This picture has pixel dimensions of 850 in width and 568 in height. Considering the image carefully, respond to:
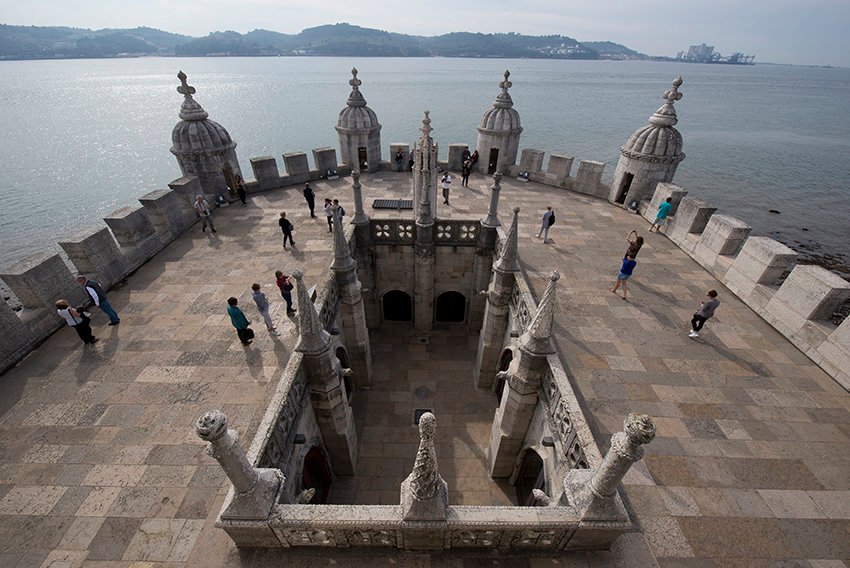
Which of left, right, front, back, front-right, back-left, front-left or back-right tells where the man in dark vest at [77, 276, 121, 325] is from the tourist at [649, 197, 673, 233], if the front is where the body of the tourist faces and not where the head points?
back

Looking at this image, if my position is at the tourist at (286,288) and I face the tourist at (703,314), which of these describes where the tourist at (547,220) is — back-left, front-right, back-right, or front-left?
front-left

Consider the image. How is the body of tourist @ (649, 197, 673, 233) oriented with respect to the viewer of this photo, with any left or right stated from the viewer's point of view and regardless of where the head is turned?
facing away from the viewer and to the right of the viewer

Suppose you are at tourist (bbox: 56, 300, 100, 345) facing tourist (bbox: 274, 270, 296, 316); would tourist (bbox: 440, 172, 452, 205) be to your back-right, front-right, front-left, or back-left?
front-left

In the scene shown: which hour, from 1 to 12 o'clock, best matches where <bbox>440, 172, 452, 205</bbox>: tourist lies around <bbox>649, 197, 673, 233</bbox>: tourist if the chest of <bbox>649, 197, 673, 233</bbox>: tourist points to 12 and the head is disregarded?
<bbox>440, 172, 452, 205</bbox>: tourist is roughly at 7 o'clock from <bbox>649, 197, 673, 233</bbox>: tourist.

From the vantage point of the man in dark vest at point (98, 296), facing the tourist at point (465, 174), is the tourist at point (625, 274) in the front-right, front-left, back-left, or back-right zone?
front-right

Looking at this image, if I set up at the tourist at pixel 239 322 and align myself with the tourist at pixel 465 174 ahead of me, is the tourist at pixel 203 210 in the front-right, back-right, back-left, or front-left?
front-left

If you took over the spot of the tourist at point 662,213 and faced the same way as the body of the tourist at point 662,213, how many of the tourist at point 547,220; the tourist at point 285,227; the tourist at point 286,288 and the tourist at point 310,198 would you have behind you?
4
